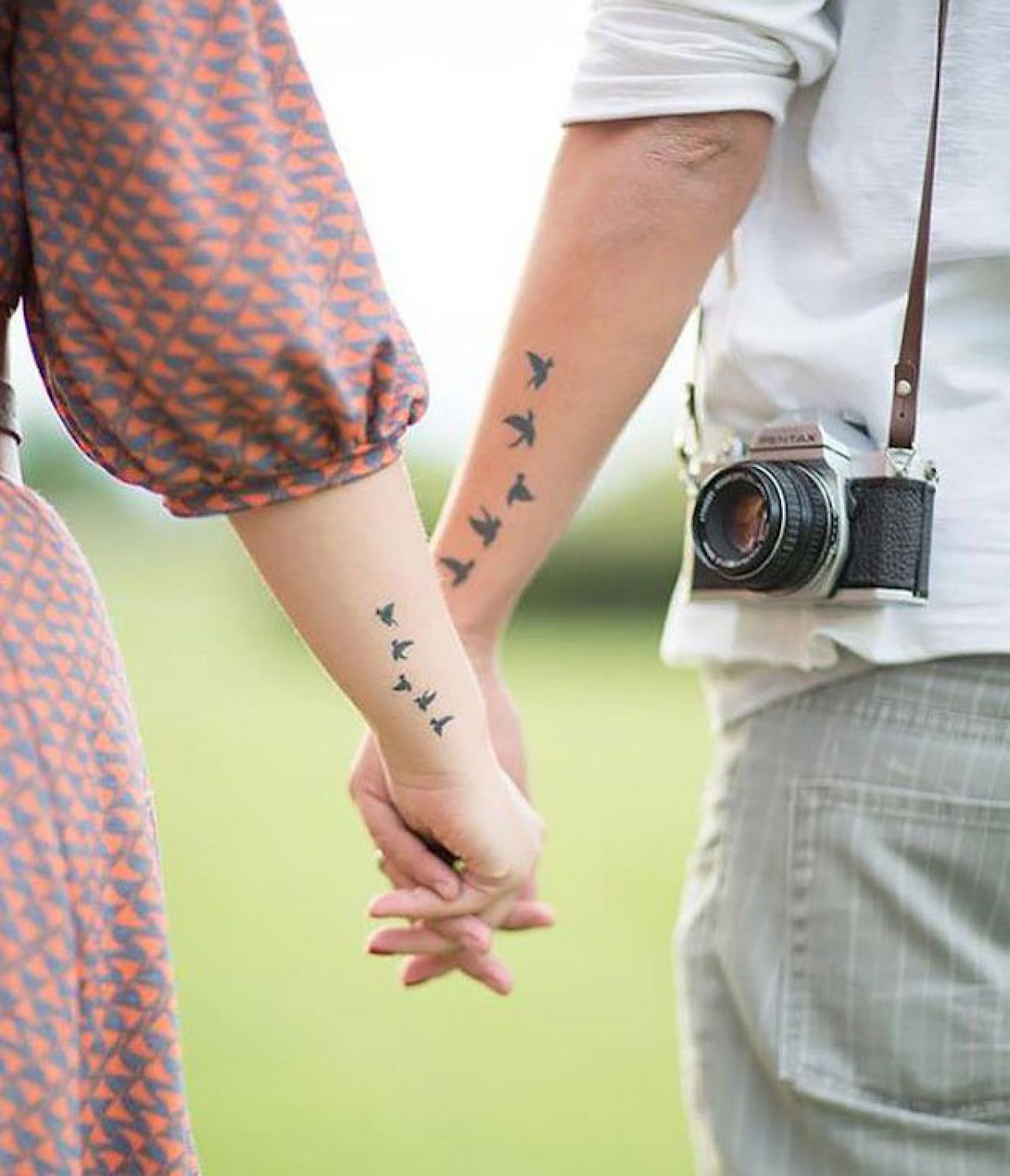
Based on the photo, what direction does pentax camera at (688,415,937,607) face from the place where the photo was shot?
facing the viewer and to the left of the viewer
